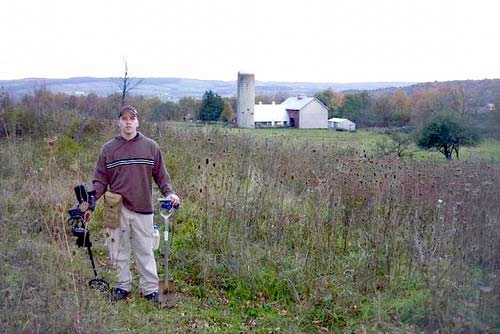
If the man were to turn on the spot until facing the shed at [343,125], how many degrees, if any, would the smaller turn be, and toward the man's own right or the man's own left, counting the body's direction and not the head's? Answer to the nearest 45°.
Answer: approximately 135° to the man's own left

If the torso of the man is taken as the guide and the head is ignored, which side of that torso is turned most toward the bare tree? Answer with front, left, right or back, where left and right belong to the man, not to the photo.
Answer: back

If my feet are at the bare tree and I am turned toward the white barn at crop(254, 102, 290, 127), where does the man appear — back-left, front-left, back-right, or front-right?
back-right

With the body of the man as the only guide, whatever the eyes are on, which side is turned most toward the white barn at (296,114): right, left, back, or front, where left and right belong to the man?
back

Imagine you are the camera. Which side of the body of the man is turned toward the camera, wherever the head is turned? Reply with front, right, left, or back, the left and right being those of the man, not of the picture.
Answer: front

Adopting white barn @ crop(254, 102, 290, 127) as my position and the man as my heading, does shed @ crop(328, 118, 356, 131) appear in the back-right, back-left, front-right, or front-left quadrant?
front-left

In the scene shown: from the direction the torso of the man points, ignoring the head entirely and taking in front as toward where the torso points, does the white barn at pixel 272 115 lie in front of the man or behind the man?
behind
